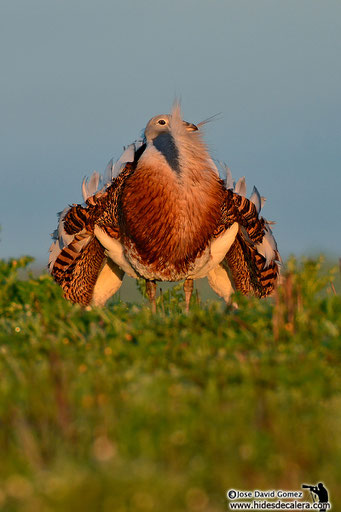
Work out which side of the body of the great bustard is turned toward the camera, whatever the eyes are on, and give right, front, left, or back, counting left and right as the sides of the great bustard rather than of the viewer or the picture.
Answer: front
